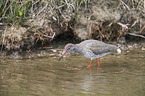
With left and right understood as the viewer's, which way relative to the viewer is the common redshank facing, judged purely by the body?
facing to the left of the viewer
